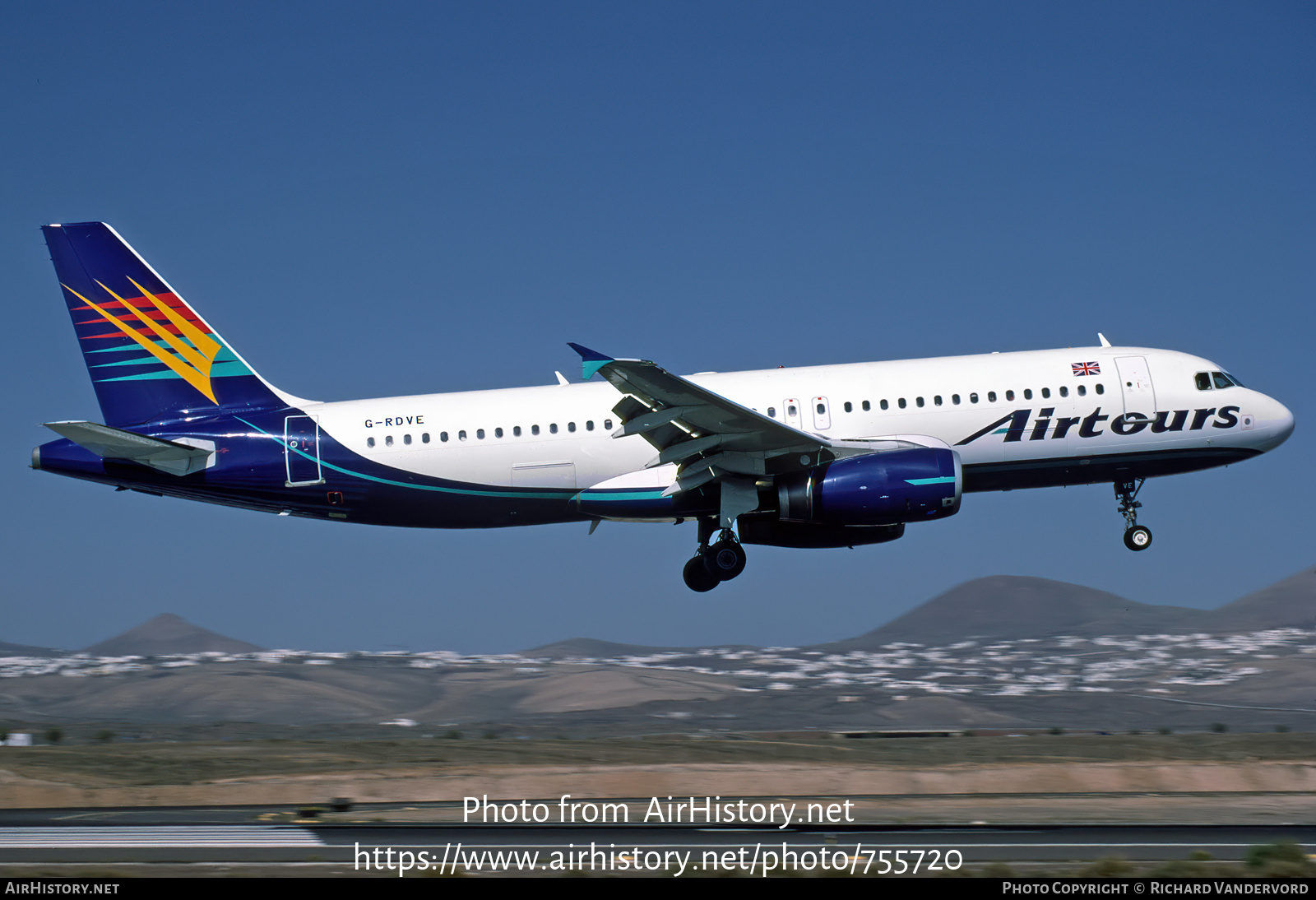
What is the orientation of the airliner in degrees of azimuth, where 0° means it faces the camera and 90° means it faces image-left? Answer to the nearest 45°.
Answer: approximately 270°
